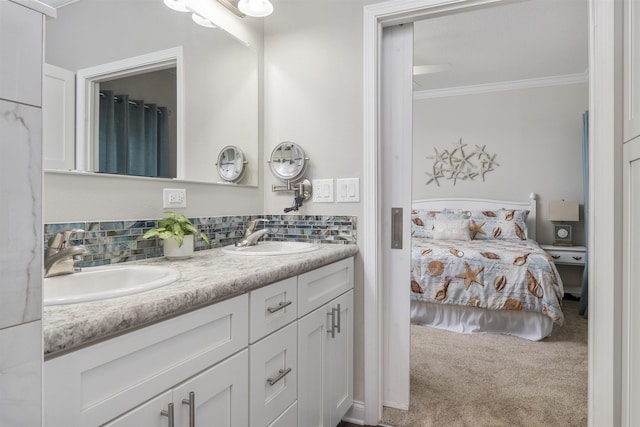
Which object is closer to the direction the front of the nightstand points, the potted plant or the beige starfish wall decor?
the potted plant

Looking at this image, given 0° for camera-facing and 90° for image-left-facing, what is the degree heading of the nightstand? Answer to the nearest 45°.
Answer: approximately 0°

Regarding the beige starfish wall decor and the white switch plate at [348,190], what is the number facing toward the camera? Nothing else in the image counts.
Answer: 2

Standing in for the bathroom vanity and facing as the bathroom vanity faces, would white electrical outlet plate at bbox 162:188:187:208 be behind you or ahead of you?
behind

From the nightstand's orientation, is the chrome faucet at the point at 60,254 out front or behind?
out front

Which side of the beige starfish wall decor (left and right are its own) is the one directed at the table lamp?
left

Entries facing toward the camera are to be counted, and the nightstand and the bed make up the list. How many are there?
2

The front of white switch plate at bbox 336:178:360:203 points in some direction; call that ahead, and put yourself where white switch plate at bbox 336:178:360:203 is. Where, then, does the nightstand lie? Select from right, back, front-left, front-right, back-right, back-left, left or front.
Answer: back-left
